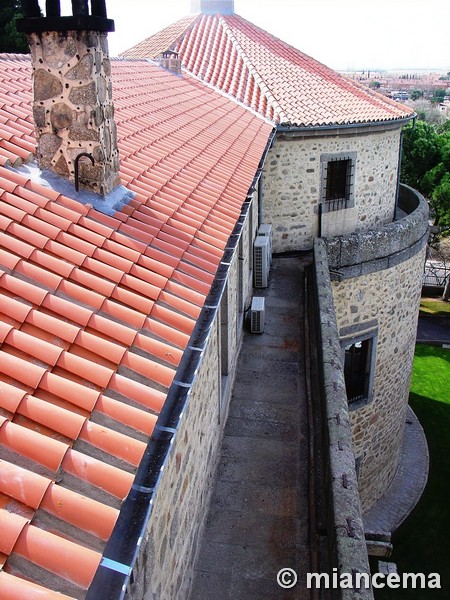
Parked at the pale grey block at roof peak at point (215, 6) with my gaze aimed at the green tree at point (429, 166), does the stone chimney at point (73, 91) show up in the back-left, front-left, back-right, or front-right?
back-right

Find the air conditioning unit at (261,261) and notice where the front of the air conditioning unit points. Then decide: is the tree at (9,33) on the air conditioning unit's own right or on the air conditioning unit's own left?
on the air conditioning unit's own left

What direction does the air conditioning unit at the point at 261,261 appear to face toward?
to the viewer's right

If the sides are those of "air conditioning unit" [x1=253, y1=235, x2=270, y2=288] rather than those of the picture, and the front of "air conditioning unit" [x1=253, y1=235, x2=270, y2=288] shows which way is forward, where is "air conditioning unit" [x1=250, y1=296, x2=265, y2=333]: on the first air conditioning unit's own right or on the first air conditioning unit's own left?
on the first air conditioning unit's own right

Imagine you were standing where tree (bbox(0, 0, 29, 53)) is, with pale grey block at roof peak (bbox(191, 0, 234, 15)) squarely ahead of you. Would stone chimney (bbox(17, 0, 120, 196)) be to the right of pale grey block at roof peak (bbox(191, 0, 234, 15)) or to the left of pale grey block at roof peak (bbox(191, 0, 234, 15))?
right

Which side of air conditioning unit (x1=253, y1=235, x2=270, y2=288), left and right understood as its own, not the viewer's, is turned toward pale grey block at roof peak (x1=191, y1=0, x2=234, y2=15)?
left
